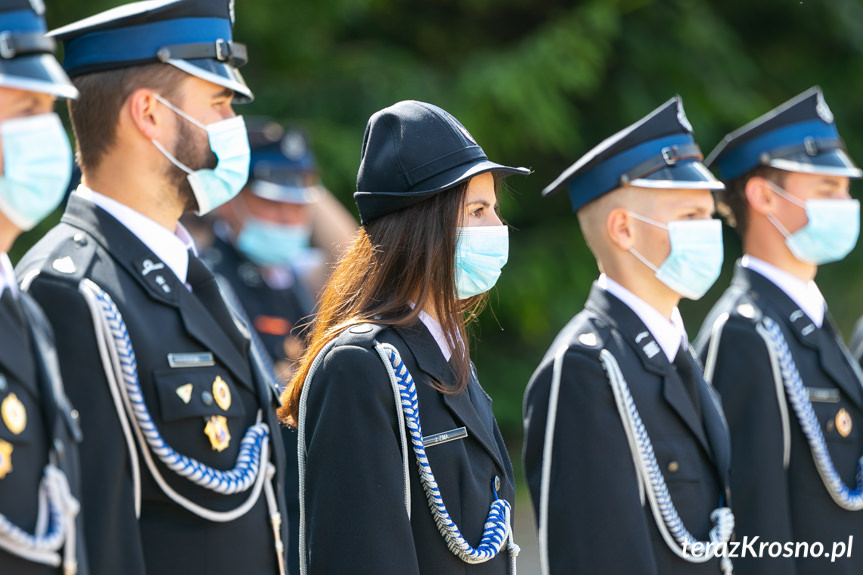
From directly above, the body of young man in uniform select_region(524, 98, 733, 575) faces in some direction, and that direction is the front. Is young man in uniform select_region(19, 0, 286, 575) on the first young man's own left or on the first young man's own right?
on the first young man's own right

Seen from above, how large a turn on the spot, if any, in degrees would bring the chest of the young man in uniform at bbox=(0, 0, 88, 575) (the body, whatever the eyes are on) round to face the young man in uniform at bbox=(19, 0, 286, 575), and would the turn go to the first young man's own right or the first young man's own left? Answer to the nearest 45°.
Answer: approximately 90° to the first young man's own left

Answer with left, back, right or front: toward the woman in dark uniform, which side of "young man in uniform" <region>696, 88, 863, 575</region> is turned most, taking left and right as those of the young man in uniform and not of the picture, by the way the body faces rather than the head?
right

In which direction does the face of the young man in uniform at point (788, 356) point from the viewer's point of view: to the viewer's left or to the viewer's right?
to the viewer's right

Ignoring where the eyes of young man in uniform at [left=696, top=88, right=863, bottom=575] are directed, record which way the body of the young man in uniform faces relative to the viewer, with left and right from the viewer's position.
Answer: facing the viewer and to the right of the viewer

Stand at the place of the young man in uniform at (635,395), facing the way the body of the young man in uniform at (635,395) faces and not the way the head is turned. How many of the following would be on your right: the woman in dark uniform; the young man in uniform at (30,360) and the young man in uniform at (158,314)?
3

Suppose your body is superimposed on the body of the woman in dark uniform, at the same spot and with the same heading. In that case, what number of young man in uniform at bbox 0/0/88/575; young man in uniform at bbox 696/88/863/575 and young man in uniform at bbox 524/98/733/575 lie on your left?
2

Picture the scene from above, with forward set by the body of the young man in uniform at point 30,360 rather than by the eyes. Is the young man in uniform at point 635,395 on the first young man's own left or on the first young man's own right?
on the first young man's own left

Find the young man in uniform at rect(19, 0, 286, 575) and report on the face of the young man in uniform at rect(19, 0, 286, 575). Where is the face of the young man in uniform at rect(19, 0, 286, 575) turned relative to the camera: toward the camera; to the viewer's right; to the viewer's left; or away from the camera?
to the viewer's right

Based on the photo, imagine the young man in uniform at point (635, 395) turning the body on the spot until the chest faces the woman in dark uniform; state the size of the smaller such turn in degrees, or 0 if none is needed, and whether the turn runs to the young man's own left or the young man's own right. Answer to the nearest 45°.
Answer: approximately 90° to the young man's own right

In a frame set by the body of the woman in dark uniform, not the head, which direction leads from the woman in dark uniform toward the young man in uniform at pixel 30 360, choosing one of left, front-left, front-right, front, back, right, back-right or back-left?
right
